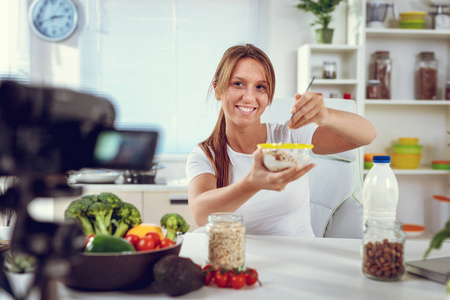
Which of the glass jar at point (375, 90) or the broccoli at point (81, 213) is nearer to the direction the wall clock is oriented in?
the broccoli

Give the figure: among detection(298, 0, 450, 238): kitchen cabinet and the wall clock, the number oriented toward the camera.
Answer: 2

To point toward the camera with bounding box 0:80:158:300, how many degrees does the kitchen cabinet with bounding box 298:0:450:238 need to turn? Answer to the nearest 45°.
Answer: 0° — it already faces it

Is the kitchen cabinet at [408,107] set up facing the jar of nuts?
yes

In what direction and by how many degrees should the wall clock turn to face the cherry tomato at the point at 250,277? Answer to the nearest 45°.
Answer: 0° — it already faces it

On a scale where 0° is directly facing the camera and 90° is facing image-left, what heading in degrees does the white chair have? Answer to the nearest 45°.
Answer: approximately 45°

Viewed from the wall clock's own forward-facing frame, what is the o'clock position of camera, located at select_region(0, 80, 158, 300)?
The camera is roughly at 12 o'clock from the wall clock.

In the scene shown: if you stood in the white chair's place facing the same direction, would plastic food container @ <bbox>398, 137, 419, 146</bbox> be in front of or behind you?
behind

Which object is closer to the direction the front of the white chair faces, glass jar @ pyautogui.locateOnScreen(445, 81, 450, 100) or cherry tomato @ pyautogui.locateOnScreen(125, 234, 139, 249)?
the cherry tomato
